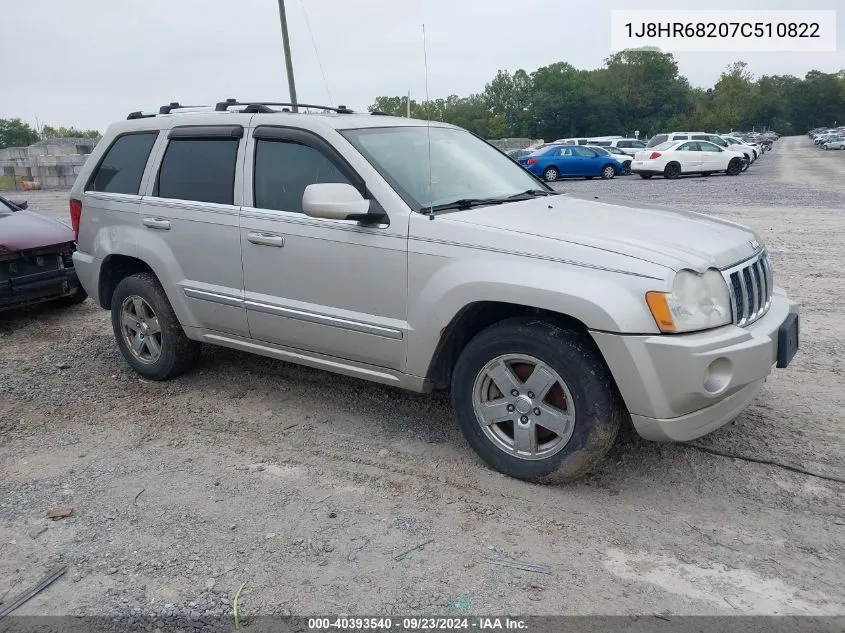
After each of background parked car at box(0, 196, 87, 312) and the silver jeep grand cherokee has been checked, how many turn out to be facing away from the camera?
0

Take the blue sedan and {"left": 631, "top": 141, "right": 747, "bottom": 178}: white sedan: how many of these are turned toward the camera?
0

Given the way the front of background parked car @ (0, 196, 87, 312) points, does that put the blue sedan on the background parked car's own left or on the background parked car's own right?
on the background parked car's own left

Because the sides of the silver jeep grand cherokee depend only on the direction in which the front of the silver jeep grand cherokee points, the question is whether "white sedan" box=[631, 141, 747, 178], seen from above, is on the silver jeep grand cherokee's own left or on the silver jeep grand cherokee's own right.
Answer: on the silver jeep grand cherokee's own left

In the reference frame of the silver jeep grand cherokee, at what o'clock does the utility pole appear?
The utility pole is roughly at 7 o'clock from the silver jeep grand cherokee.

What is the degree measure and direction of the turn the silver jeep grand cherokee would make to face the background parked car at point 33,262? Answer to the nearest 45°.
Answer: approximately 180°

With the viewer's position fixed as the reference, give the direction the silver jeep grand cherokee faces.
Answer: facing the viewer and to the right of the viewer

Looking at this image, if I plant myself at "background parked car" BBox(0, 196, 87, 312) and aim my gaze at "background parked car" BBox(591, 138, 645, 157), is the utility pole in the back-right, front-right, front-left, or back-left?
front-left

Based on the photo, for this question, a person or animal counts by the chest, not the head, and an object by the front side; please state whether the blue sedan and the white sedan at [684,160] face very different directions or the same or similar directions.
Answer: same or similar directions

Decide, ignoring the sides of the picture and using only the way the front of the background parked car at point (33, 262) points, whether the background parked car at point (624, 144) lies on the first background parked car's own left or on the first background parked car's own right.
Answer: on the first background parked car's own left

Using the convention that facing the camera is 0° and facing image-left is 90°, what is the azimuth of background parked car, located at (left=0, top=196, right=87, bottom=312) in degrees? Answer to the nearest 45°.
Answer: approximately 315°
